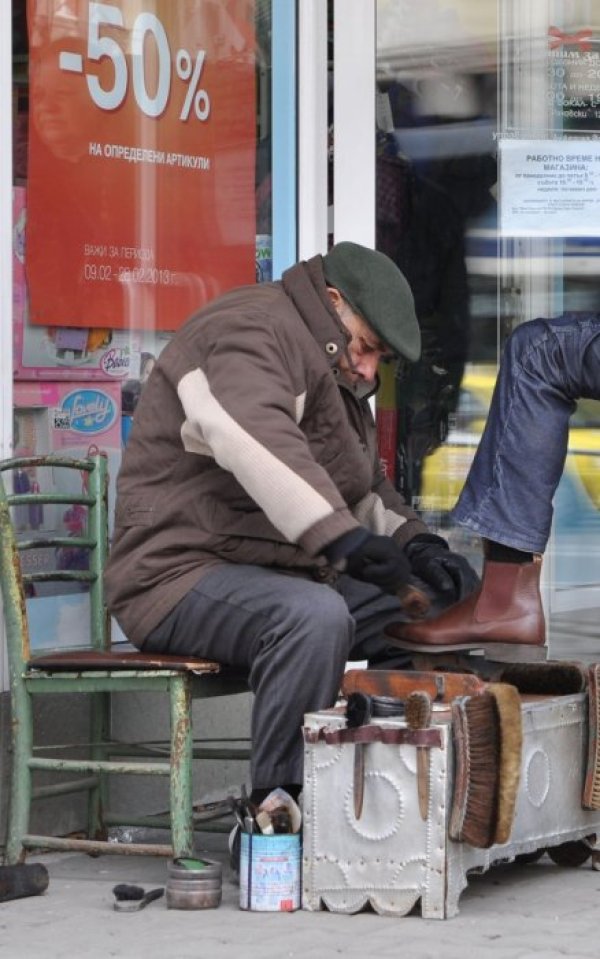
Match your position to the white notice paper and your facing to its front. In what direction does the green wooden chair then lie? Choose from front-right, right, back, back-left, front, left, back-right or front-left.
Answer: front-right

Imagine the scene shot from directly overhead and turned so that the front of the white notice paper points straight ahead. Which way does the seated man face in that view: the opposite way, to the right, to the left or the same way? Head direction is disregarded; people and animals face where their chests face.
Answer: to the left

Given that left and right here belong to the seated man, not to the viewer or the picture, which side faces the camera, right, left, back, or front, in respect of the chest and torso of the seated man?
right

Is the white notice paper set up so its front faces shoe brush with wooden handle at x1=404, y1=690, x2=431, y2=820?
yes

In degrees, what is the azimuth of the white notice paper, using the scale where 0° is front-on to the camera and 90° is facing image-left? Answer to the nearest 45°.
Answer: approximately 0°

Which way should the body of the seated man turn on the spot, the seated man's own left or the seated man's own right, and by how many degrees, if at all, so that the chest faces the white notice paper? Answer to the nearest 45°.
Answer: approximately 45° to the seated man's own left

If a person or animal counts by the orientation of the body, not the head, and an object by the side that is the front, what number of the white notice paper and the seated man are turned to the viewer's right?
1

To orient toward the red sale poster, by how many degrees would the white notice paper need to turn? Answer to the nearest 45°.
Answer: approximately 45° to its right
